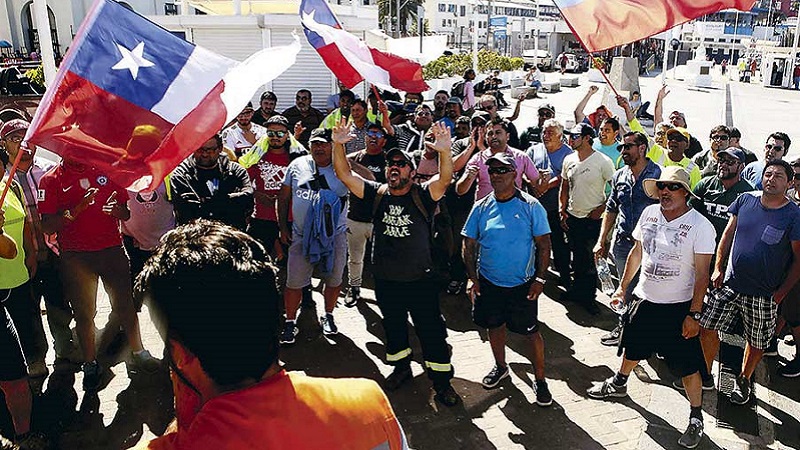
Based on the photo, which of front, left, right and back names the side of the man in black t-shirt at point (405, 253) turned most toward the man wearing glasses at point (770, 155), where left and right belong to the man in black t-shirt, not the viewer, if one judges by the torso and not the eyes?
left

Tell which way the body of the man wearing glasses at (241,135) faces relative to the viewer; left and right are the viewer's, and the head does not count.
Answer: facing the viewer

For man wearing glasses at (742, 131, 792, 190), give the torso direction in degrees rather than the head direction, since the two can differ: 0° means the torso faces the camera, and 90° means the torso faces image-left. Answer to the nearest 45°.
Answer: approximately 45°

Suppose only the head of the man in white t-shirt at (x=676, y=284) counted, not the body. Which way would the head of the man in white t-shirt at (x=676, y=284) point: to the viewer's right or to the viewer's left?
to the viewer's left

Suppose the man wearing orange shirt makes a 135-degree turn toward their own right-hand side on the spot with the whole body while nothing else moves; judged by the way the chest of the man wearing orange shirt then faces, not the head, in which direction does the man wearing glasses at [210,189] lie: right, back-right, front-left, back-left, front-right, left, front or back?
left

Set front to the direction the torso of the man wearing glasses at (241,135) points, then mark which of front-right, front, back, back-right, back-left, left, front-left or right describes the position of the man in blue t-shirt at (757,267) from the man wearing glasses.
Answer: front-left

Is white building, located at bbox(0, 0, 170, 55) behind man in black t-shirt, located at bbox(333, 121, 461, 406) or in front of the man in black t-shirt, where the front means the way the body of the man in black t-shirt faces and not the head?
behind

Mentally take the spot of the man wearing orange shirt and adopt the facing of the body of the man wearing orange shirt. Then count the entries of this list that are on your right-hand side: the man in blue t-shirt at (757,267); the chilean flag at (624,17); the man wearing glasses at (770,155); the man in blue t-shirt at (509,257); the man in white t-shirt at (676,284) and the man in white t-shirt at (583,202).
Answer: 6

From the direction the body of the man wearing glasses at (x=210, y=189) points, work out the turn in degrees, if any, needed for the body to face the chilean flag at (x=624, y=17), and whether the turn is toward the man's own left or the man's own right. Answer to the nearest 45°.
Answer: approximately 90° to the man's own left
